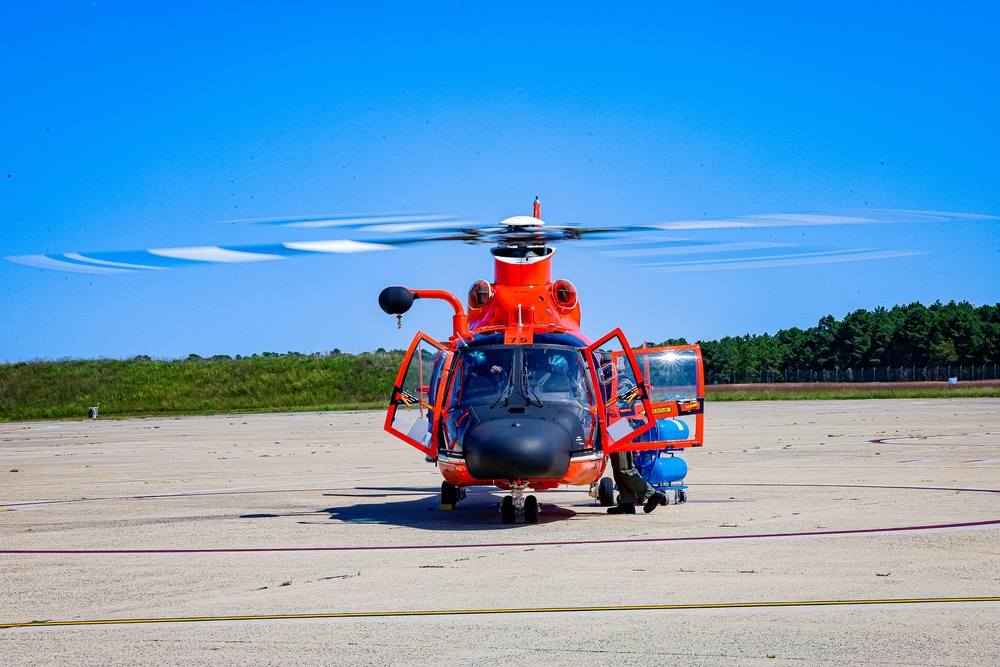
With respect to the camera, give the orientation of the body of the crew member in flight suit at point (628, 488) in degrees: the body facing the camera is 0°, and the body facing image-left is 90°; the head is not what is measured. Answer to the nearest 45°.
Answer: approximately 90°

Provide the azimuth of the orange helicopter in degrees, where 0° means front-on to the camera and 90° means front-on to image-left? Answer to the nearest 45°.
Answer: approximately 0°

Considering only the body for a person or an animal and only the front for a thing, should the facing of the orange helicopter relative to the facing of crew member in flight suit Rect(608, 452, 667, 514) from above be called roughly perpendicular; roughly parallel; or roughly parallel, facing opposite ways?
roughly perpendicular
